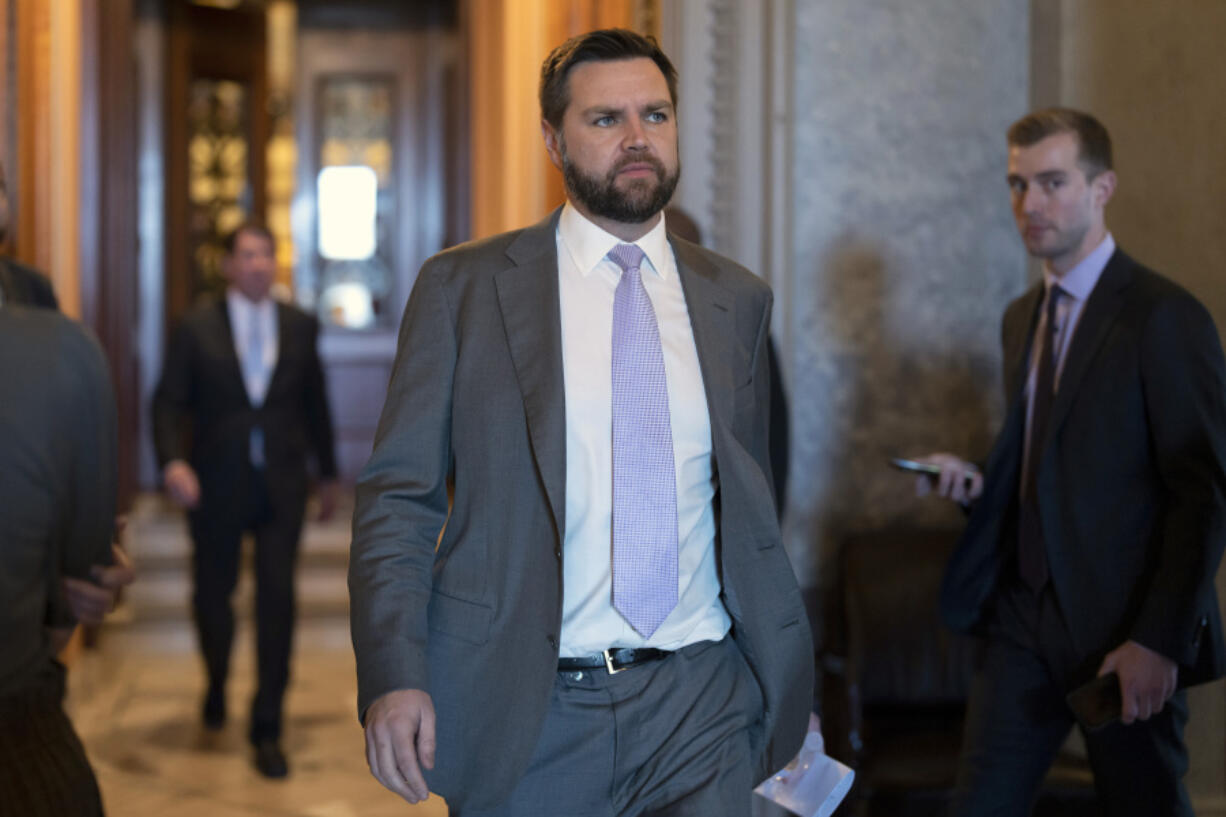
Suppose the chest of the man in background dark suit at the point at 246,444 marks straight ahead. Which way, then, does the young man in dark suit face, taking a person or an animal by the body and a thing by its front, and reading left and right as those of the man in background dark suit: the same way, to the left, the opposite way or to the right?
to the right

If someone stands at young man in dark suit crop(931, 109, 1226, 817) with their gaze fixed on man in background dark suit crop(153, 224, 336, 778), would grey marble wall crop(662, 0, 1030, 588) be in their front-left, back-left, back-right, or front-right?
front-right

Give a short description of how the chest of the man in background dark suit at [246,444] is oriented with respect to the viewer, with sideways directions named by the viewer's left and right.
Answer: facing the viewer

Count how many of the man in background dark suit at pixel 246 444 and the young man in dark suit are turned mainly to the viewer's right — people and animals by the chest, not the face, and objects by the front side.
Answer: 0

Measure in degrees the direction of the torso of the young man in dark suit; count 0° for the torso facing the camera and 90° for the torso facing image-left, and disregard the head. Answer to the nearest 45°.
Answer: approximately 45°

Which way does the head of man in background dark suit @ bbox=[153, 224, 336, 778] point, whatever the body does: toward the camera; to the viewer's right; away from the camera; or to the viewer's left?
toward the camera

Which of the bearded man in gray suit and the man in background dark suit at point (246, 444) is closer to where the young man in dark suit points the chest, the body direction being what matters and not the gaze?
the bearded man in gray suit

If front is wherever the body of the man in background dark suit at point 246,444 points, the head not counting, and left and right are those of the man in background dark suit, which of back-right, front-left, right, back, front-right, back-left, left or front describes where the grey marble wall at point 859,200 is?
front-left

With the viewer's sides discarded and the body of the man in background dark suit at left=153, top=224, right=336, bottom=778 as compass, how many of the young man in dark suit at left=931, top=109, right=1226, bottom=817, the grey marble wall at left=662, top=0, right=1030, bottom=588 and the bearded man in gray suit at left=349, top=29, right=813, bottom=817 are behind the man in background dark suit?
0

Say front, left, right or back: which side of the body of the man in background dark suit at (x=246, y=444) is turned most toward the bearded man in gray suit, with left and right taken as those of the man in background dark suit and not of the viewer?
front

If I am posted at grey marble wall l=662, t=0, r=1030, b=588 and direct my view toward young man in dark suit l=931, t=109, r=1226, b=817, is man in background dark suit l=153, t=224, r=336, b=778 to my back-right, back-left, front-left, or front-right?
back-right

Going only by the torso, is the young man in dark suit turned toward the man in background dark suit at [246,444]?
no

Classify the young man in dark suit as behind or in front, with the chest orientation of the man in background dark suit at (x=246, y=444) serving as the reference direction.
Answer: in front

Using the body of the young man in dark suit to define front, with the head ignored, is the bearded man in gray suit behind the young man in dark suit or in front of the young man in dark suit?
in front
